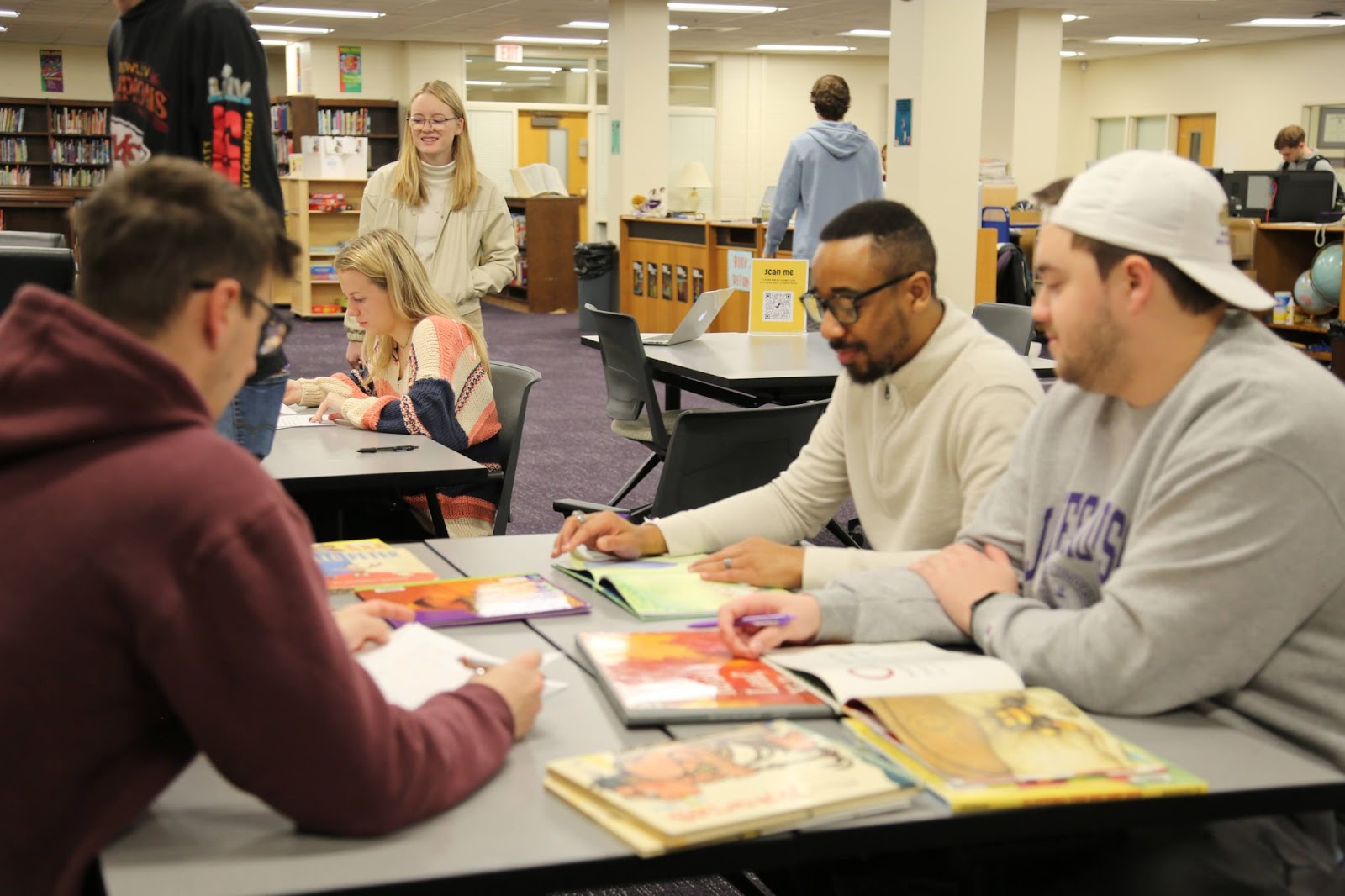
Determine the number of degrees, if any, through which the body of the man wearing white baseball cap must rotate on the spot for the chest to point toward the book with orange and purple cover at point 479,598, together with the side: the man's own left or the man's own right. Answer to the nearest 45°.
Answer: approximately 45° to the man's own right

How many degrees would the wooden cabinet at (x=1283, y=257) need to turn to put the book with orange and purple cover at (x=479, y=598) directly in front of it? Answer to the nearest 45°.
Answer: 0° — it already faces it

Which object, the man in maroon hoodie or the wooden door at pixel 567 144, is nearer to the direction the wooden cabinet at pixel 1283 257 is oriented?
the man in maroon hoodie

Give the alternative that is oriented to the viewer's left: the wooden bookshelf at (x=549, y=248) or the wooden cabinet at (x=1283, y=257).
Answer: the wooden bookshelf at (x=549, y=248)

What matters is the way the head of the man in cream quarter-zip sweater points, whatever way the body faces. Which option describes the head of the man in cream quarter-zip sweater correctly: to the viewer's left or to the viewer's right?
to the viewer's left

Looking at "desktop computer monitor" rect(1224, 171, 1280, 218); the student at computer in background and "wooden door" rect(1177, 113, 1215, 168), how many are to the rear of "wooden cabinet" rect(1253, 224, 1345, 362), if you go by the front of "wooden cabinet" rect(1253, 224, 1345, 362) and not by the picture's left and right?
3

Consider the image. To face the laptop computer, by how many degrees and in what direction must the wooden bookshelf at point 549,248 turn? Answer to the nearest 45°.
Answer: approximately 90° to its left

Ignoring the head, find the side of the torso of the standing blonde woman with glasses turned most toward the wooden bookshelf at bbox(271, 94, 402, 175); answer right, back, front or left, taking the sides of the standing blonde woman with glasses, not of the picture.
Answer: back

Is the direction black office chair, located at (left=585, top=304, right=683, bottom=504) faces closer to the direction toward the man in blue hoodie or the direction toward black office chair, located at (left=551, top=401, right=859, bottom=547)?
the man in blue hoodie

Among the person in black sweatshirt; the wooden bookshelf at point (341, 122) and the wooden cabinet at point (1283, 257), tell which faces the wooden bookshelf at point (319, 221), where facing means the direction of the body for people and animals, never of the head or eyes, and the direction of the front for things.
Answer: the wooden bookshelf at point (341, 122)

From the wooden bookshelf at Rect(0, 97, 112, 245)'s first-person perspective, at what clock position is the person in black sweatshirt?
The person in black sweatshirt is roughly at 12 o'clock from the wooden bookshelf.

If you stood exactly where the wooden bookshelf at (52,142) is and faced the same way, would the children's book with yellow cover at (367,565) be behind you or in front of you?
in front

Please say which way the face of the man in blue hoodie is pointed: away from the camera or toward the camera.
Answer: away from the camera

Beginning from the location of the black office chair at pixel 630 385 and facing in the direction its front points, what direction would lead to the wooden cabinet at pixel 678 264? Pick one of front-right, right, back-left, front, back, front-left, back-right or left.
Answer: front-left

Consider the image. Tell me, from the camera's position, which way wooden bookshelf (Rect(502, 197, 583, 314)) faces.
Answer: facing to the left of the viewer

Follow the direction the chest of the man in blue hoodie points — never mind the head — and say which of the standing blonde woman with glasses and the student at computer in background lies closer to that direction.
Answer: the student at computer in background
